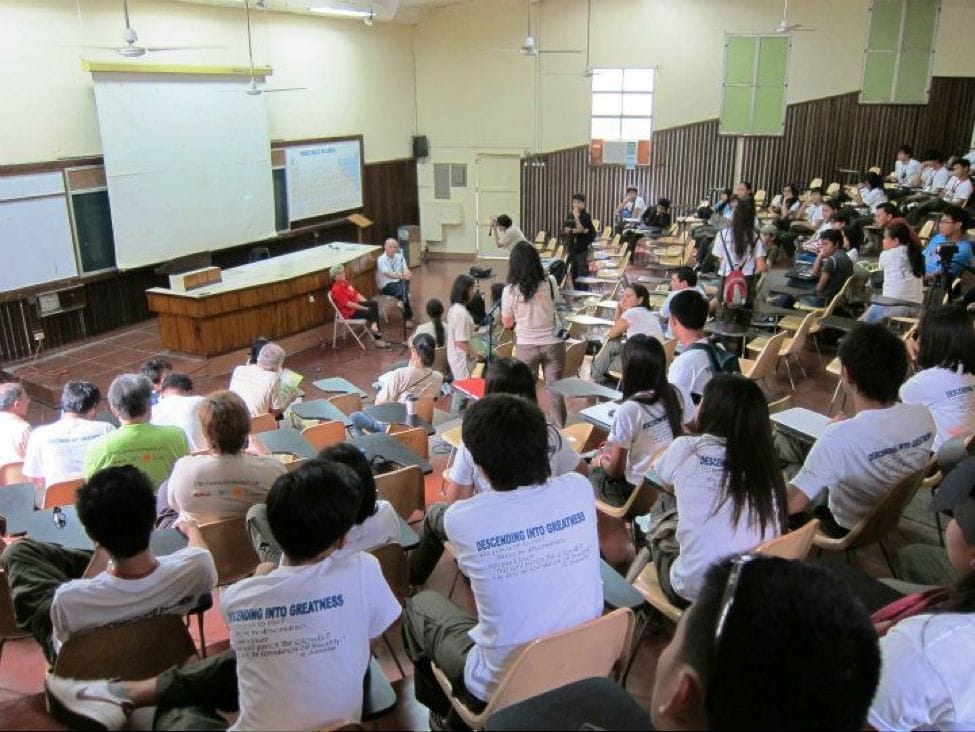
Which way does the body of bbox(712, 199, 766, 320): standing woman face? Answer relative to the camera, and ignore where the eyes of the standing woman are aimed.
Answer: away from the camera

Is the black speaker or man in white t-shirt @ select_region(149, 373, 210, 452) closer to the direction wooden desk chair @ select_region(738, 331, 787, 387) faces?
the black speaker

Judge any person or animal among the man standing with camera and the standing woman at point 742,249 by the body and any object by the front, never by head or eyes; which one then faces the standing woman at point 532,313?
the man standing with camera

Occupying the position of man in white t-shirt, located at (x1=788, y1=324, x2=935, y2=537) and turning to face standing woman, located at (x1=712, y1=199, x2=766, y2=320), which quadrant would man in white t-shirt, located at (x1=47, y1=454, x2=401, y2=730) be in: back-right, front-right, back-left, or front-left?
back-left

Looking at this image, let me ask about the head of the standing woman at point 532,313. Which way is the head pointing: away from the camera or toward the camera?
away from the camera

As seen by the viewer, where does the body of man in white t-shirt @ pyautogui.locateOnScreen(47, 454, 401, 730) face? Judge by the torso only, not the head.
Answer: away from the camera

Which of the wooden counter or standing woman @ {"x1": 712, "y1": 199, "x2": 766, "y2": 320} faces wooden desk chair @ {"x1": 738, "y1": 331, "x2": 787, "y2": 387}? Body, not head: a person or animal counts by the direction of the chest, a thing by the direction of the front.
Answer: the wooden counter

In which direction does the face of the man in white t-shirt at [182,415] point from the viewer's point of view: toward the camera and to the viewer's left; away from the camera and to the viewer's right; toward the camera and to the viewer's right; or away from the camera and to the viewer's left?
away from the camera and to the viewer's left

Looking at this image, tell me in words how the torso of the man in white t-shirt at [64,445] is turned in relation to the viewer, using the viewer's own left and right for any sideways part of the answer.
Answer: facing away from the viewer and to the right of the viewer

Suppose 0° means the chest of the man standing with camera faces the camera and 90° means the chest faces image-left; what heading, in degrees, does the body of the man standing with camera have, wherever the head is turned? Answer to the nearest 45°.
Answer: approximately 0°

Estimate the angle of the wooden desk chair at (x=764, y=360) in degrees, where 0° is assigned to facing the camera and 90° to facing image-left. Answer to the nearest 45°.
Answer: approximately 135°

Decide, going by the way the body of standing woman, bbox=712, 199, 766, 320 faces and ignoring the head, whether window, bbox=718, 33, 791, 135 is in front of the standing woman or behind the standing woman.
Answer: in front

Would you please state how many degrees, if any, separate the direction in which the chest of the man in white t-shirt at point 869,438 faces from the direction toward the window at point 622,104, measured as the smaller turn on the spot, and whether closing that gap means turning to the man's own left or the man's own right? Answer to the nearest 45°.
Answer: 0° — they already face it

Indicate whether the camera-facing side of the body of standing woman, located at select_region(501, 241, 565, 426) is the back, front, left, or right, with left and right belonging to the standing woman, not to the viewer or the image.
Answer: back

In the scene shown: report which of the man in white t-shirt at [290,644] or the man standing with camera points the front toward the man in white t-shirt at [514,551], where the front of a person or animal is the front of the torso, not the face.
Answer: the man standing with camera

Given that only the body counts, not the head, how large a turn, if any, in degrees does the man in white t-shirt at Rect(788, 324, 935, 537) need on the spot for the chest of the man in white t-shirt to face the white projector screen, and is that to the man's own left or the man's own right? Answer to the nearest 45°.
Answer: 0° — they already face it

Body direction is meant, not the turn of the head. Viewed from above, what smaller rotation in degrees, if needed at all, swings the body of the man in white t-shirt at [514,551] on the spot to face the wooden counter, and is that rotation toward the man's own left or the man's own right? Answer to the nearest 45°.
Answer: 0° — they already face it

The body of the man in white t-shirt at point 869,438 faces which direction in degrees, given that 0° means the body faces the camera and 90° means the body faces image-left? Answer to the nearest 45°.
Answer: approximately 135°

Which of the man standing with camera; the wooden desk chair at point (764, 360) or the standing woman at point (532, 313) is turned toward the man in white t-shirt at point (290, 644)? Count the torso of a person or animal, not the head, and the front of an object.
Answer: the man standing with camera
